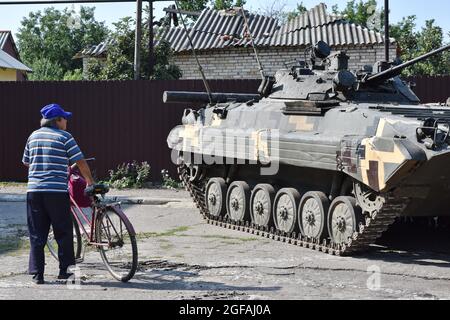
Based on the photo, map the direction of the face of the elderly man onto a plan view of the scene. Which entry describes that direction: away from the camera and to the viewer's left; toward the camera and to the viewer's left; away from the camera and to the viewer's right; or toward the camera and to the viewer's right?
away from the camera and to the viewer's right

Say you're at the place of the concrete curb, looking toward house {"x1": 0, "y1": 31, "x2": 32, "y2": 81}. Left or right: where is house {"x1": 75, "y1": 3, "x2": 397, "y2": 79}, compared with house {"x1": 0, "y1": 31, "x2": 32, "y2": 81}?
right

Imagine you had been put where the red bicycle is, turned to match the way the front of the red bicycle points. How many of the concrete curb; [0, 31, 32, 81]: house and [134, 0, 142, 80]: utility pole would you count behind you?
0

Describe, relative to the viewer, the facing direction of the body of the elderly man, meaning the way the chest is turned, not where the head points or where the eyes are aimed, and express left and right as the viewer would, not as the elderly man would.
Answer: facing away from the viewer and to the right of the viewer

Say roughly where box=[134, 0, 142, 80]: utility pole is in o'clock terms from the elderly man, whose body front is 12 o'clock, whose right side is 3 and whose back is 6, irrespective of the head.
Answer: The utility pole is roughly at 11 o'clock from the elderly man.

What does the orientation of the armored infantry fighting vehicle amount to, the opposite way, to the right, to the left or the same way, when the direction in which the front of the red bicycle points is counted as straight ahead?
the opposite way

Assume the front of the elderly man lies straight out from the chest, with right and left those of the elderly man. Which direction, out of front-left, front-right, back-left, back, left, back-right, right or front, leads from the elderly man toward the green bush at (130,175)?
front-left

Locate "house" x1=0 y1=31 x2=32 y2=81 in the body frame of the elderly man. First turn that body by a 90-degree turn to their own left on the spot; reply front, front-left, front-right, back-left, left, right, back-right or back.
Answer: front-right
